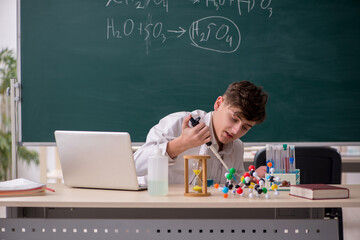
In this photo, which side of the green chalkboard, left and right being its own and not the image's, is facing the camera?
front

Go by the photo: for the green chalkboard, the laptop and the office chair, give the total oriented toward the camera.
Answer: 2

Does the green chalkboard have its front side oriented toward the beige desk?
yes

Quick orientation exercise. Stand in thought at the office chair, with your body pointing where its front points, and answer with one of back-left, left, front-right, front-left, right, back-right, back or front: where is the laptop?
front-right

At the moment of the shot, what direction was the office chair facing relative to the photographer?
facing the viewer

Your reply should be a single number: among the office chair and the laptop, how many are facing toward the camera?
1

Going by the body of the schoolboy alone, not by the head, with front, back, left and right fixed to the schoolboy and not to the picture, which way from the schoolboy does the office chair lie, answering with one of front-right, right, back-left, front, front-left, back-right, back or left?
left

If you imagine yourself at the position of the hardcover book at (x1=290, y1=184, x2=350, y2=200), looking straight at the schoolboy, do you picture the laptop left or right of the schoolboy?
left

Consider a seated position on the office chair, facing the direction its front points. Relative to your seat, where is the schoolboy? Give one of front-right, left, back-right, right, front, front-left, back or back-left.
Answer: front-right

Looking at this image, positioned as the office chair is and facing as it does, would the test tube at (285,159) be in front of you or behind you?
in front
